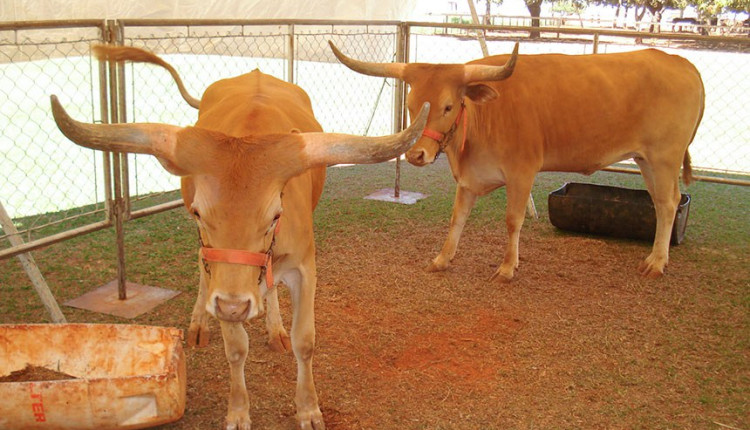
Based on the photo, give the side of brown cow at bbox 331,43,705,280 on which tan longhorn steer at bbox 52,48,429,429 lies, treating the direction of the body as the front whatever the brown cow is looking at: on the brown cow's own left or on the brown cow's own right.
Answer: on the brown cow's own left

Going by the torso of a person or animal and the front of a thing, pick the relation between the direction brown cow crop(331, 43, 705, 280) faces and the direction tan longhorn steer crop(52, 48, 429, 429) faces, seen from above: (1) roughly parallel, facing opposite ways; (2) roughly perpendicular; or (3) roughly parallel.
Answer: roughly perpendicular

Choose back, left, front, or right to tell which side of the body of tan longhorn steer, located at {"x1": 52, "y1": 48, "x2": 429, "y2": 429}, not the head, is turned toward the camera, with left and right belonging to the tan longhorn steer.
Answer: front

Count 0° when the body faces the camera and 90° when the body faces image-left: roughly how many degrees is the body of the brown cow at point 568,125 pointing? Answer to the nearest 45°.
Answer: approximately 90°

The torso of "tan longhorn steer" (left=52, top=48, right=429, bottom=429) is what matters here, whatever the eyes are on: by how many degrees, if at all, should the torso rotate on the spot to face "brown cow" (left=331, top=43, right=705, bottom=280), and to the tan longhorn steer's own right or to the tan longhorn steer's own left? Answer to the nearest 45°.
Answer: approximately 135° to the tan longhorn steer's own left

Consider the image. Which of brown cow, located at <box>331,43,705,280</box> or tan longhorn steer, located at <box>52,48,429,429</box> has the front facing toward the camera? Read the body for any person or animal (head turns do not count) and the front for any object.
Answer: the tan longhorn steer

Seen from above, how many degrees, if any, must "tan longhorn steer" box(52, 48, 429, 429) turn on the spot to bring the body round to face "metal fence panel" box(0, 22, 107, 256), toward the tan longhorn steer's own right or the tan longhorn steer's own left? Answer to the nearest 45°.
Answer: approximately 180°

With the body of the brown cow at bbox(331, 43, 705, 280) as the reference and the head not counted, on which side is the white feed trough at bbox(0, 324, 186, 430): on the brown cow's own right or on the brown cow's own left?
on the brown cow's own left
